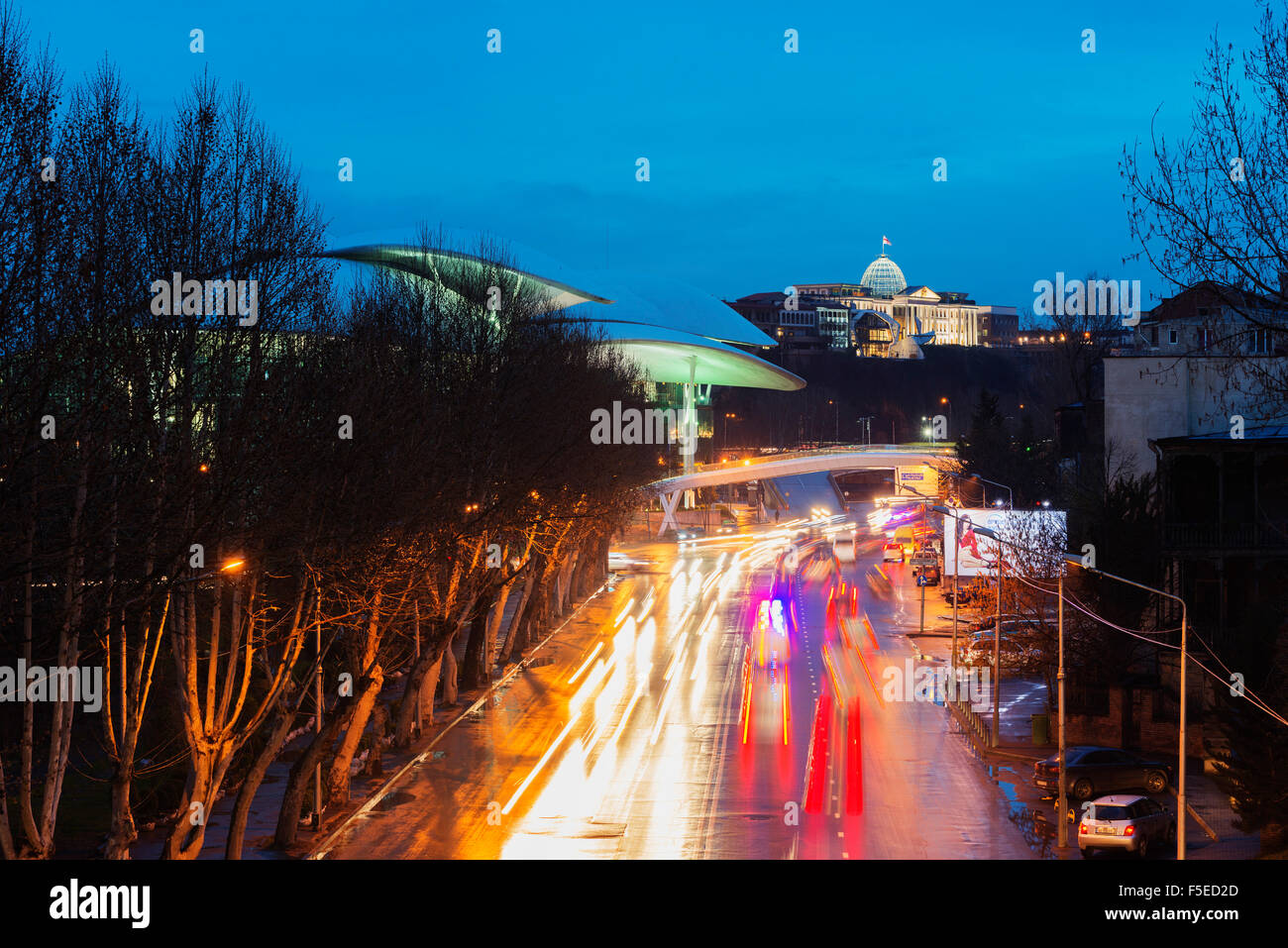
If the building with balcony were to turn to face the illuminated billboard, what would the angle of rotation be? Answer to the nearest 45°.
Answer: approximately 90° to its right

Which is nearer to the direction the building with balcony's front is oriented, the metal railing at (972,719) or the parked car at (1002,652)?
the metal railing

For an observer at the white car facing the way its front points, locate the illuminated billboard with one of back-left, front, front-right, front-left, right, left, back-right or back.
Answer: front-left

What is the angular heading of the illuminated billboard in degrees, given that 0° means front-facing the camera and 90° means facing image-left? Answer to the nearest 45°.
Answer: approximately 0°

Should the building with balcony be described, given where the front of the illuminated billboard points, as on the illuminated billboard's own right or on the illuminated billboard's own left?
on the illuminated billboard's own left

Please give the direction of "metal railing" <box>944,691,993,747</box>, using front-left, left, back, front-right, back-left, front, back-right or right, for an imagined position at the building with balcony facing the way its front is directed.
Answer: front-right

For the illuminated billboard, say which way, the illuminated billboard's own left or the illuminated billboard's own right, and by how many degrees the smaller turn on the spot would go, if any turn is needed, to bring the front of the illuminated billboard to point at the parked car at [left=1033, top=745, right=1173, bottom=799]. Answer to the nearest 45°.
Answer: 0° — it already faces it

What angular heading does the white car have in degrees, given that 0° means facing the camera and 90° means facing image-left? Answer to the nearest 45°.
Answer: approximately 225°

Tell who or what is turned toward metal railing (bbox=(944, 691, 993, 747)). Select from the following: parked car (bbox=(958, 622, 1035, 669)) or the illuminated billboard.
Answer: the illuminated billboard
